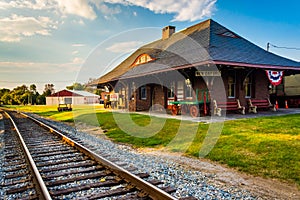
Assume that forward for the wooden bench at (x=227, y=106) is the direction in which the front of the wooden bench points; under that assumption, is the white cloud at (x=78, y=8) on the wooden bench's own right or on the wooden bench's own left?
on the wooden bench's own right

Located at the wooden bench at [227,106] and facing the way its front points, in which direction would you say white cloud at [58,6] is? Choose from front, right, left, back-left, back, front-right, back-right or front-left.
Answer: back-right

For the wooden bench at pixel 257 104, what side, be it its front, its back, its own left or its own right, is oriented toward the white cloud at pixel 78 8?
right

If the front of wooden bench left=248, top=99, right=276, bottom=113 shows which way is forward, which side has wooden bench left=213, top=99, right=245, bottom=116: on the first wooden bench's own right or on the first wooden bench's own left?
on the first wooden bench's own right

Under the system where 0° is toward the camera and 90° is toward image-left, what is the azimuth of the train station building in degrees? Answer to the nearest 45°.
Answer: approximately 45°
